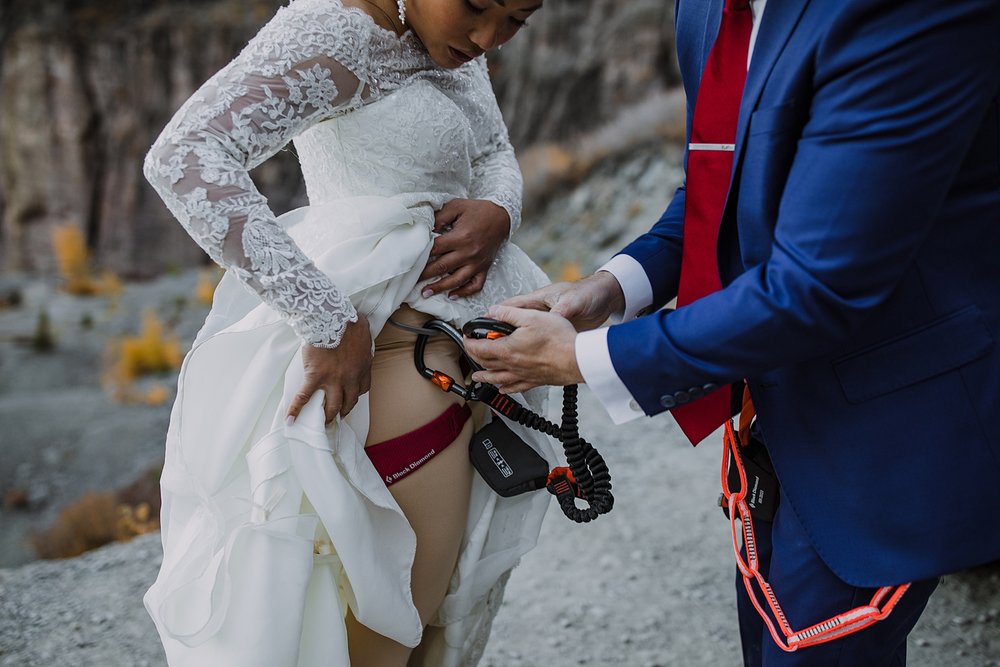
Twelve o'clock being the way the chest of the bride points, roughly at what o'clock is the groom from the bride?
The groom is roughly at 11 o'clock from the bride.

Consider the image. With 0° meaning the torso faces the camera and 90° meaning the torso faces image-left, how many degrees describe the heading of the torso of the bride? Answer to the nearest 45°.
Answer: approximately 315°

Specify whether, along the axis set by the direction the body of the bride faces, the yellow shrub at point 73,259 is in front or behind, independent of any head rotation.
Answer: behind

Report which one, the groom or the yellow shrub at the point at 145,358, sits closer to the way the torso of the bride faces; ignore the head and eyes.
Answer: the groom

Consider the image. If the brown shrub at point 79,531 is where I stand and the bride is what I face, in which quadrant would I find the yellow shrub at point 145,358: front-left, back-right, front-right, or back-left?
back-left

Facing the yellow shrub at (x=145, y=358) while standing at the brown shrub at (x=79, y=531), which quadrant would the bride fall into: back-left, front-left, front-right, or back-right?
back-right
